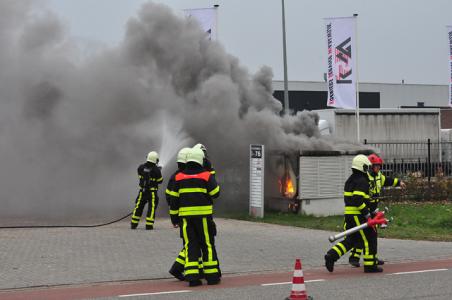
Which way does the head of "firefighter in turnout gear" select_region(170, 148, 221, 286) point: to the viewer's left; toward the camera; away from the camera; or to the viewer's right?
away from the camera

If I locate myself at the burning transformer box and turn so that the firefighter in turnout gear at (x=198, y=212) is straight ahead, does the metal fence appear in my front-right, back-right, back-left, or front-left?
back-left

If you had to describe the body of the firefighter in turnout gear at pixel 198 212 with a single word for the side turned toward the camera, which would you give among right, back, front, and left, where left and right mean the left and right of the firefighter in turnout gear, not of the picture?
back

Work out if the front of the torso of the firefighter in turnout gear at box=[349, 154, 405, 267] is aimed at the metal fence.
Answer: no

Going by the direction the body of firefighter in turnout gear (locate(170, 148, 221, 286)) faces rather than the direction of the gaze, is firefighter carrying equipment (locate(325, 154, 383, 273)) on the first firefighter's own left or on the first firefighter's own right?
on the first firefighter's own right

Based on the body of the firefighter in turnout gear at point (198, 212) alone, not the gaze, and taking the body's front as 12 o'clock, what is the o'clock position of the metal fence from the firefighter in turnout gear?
The metal fence is roughly at 1 o'clock from the firefighter in turnout gear.

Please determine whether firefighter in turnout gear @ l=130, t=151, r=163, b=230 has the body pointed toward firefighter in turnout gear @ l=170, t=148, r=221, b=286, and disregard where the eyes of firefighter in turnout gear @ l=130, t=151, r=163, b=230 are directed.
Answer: no

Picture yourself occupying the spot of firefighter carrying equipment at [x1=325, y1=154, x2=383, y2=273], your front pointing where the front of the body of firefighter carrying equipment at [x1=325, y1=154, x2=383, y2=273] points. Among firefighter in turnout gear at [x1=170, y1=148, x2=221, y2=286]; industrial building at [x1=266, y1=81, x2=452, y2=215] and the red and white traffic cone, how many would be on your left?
1

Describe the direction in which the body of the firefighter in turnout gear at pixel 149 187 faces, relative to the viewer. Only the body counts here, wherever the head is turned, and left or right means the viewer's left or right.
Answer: facing away from the viewer and to the right of the viewer
